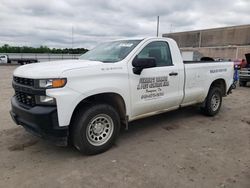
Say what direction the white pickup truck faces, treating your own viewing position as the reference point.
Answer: facing the viewer and to the left of the viewer

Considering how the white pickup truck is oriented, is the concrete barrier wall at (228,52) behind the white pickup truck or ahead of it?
behind
